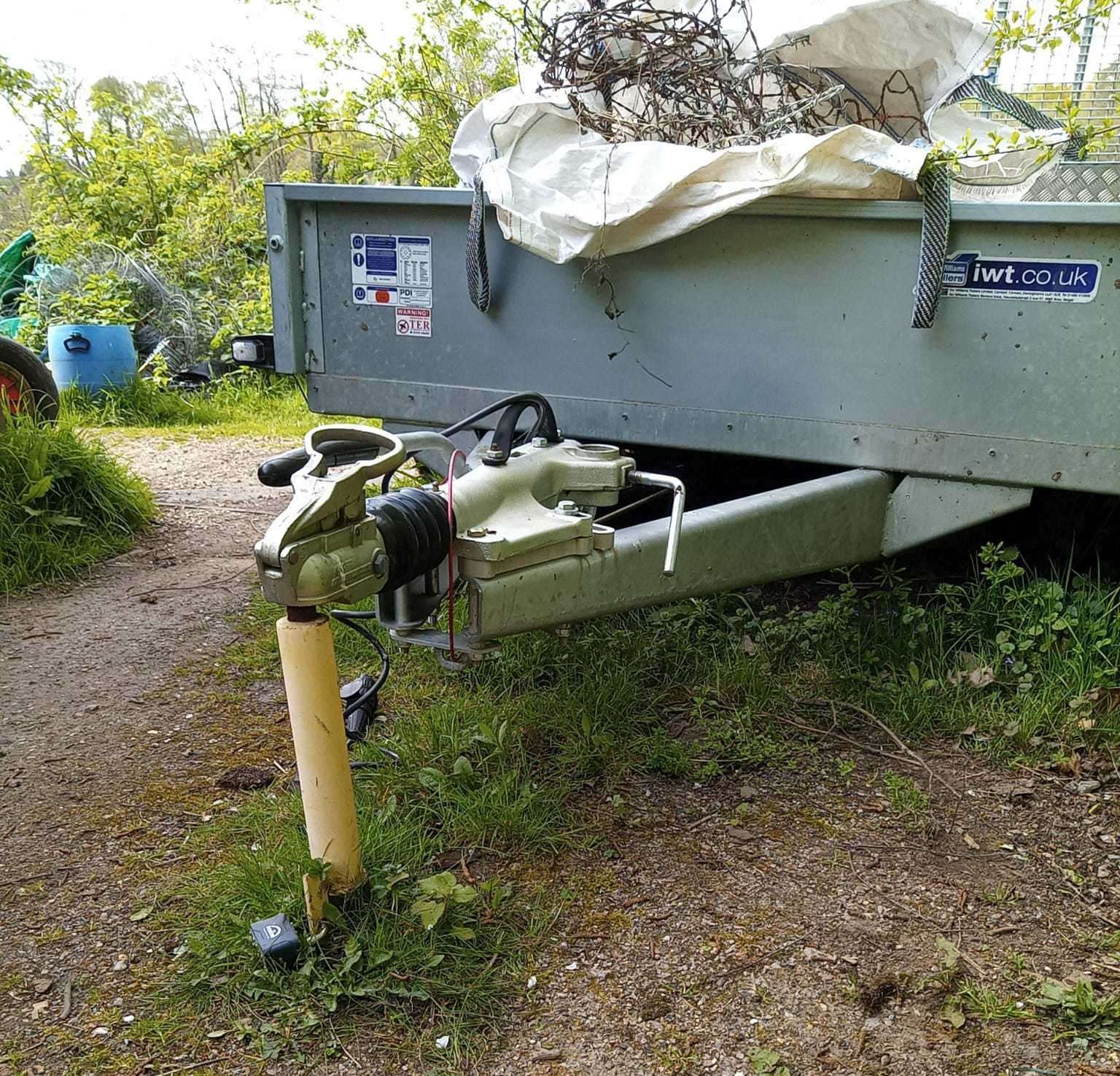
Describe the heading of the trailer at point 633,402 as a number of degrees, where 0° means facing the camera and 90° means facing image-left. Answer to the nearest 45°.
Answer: approximately 45°

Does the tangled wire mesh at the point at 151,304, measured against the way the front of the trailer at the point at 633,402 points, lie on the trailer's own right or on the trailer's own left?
on the trailer's own right

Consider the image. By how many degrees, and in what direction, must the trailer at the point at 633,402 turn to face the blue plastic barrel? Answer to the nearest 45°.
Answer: approximately 90° to its right
